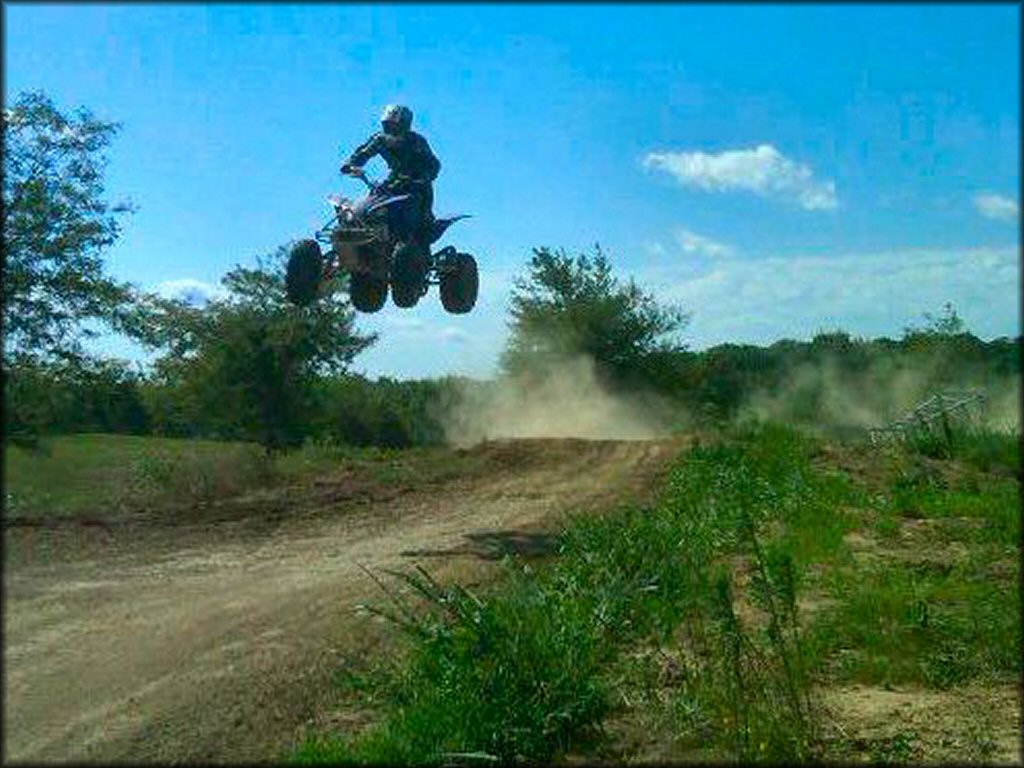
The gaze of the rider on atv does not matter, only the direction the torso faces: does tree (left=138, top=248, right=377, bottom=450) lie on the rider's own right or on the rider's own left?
on the rider's own right

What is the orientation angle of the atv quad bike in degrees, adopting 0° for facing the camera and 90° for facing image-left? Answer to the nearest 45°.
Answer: approximately 45°

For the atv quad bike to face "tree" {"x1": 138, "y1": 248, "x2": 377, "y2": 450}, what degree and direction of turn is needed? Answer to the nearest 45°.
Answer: approximately 135° to its right

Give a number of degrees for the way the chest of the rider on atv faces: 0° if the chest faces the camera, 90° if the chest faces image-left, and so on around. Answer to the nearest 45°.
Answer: approximately 45°
